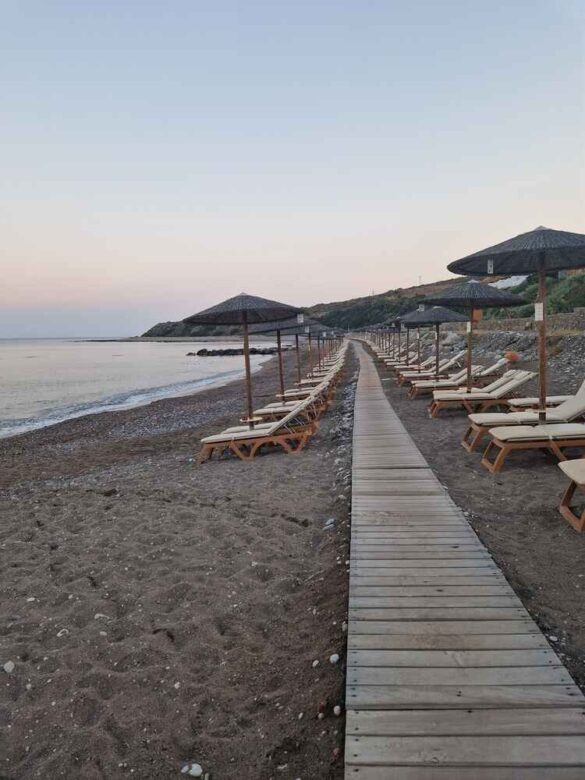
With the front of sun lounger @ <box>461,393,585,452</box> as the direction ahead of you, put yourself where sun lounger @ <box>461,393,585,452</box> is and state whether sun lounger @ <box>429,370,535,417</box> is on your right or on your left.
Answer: on your right

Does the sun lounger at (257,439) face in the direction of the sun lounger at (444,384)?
no

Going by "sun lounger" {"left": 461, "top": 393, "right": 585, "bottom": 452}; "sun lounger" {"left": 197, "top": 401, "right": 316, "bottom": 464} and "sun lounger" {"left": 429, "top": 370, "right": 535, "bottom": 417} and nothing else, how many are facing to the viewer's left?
3

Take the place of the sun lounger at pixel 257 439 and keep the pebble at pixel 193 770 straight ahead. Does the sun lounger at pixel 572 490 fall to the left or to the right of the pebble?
left

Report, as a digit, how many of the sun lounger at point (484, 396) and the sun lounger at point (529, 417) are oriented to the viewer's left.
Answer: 2

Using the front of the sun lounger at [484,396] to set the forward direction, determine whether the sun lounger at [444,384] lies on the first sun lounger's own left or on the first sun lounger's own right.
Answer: on the first sun lounger's own right

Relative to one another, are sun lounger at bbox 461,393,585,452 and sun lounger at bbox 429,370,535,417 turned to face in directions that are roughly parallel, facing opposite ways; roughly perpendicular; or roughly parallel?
roughly parallel

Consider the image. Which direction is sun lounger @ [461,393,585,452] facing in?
to the viewer's left

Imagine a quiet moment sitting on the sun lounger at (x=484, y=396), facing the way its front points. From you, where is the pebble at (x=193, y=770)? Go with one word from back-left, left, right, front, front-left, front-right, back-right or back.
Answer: left

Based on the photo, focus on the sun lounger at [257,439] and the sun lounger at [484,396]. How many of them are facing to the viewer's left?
2

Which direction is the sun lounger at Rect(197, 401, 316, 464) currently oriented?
to the viewer's left

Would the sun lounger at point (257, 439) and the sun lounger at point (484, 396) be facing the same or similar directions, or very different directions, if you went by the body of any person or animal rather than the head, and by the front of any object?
same or similar directions

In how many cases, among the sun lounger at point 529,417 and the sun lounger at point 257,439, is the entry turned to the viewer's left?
2

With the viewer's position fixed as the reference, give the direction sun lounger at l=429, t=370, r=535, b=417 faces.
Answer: facing to the left of the viewer

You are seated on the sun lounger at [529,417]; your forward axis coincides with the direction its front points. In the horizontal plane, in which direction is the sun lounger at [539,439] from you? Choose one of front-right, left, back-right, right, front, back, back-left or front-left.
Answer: left
